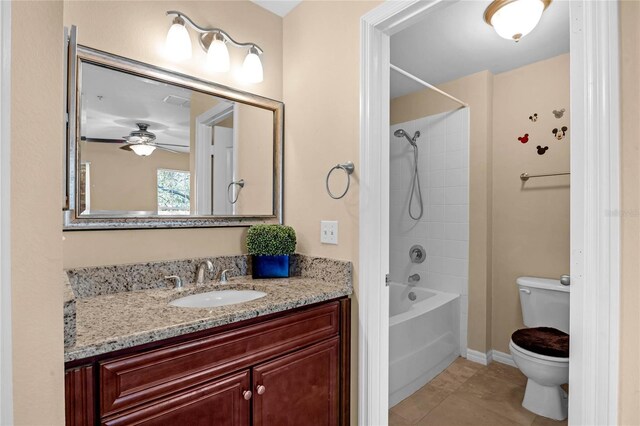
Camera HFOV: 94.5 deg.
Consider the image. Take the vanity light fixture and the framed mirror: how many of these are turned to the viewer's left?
0

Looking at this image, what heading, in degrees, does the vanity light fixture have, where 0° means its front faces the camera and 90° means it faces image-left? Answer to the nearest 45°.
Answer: approximately 315°

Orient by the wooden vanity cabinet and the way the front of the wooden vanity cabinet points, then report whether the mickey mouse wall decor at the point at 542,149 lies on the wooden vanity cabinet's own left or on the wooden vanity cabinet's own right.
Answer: on the wooden vanity cabinet's own left

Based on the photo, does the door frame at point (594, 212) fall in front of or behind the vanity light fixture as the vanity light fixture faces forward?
in front

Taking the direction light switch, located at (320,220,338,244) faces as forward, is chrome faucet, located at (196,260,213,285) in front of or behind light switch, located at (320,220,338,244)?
in front

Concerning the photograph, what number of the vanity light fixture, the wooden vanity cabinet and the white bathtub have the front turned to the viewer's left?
0

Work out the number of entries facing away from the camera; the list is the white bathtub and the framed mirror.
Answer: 0

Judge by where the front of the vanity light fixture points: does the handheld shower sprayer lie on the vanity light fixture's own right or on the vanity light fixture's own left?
on the vanity light fixture's own left
